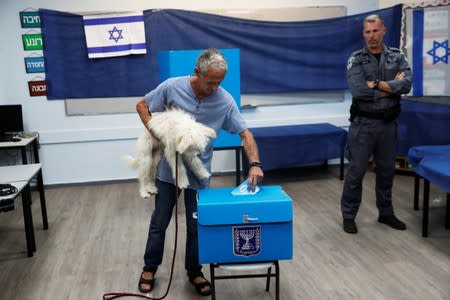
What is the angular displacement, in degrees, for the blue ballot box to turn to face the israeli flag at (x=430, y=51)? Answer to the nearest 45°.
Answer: approximately 135° to its left

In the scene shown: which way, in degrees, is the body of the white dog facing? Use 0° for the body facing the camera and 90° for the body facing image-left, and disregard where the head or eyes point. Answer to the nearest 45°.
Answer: approximately 270°

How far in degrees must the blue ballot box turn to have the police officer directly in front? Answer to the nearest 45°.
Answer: approximately 135° to its left

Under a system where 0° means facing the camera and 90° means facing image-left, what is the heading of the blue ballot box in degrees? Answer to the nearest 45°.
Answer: approximately 0°

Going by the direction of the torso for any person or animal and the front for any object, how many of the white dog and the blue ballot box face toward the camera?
1

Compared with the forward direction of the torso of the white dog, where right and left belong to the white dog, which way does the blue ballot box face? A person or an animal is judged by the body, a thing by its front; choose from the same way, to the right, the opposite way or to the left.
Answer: to the right

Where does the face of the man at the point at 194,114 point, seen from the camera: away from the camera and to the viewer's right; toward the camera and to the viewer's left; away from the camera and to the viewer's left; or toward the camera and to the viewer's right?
toward the camera and to the viewer's right

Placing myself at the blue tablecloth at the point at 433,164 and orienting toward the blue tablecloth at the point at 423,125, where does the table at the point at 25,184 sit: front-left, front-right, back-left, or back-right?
back-left

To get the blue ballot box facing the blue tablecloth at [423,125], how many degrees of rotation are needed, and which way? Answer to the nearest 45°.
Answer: approximately 135° to its left

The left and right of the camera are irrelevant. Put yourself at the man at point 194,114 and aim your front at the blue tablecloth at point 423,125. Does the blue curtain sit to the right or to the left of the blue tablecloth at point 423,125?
left
